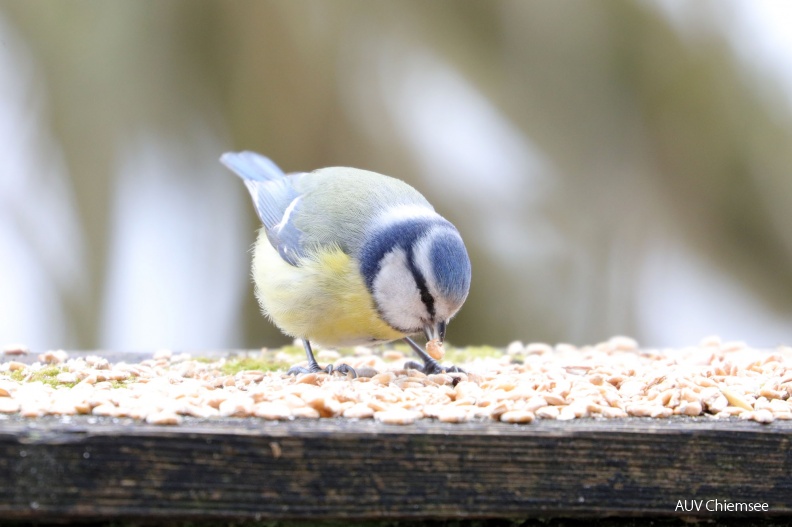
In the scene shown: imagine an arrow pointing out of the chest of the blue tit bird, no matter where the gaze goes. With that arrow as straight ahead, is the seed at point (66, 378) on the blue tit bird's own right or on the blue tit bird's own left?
on the blue tit bird's own right

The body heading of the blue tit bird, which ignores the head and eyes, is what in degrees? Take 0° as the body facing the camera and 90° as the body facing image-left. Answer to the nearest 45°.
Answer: approximately 315°

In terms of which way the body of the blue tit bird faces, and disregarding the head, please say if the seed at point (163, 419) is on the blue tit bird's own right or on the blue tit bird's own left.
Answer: on the blue tit bird's own right

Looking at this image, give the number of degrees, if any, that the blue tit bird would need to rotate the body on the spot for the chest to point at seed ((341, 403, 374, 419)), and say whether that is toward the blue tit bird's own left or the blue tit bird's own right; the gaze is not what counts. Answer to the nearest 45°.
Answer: approximately 45° to the blue tit bird's own right
